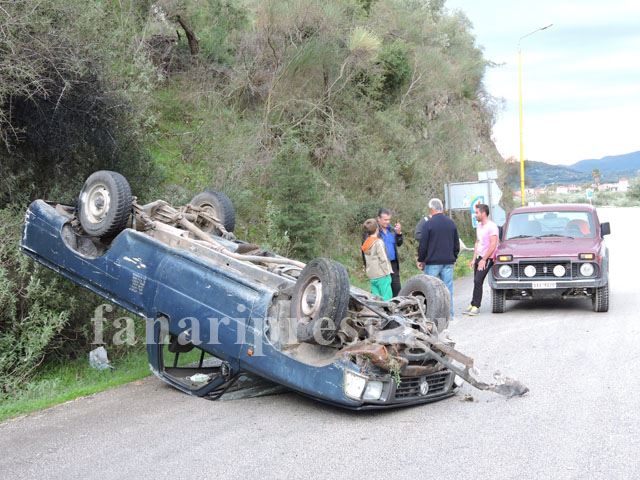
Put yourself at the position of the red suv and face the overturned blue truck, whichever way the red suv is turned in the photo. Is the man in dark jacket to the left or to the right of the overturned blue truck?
right

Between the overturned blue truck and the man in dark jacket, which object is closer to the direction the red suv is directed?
the overturned blue truck

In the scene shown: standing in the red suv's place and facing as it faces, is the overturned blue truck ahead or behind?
ahead

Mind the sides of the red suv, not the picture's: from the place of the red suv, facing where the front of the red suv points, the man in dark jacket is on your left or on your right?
on your right

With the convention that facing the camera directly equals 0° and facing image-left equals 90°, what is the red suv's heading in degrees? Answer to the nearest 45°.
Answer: approximately 0°
